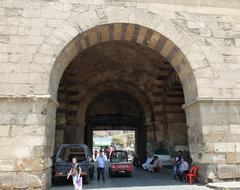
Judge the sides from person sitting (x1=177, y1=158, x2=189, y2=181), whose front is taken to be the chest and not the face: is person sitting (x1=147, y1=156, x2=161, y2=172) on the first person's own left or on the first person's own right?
on the first person's own right

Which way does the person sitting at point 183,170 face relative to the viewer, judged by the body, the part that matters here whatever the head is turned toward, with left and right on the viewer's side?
facing to the left of the viewer

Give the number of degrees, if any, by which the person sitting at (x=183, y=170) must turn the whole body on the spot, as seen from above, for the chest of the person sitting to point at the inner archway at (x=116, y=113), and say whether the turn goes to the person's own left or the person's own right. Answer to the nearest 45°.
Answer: approximately 45° to the person's own right

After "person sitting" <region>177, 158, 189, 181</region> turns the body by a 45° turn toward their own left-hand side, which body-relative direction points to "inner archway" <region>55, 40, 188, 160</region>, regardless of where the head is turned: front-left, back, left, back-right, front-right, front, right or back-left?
right

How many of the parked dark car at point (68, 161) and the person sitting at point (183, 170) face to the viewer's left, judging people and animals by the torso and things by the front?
1

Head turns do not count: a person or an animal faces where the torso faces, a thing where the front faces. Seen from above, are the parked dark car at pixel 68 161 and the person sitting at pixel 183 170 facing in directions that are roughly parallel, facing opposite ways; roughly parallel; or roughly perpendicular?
roughly perpendicular

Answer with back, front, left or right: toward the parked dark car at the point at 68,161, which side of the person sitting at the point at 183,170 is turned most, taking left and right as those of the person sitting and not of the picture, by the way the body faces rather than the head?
front
